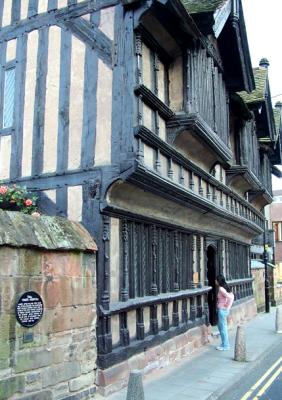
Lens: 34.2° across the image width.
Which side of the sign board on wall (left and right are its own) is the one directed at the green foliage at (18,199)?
back

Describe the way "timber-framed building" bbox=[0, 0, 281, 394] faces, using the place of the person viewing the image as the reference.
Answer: facing the viewer and to the right of the viewer

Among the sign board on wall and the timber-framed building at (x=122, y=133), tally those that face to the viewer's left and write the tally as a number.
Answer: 0

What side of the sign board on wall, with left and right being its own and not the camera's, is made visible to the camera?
front
